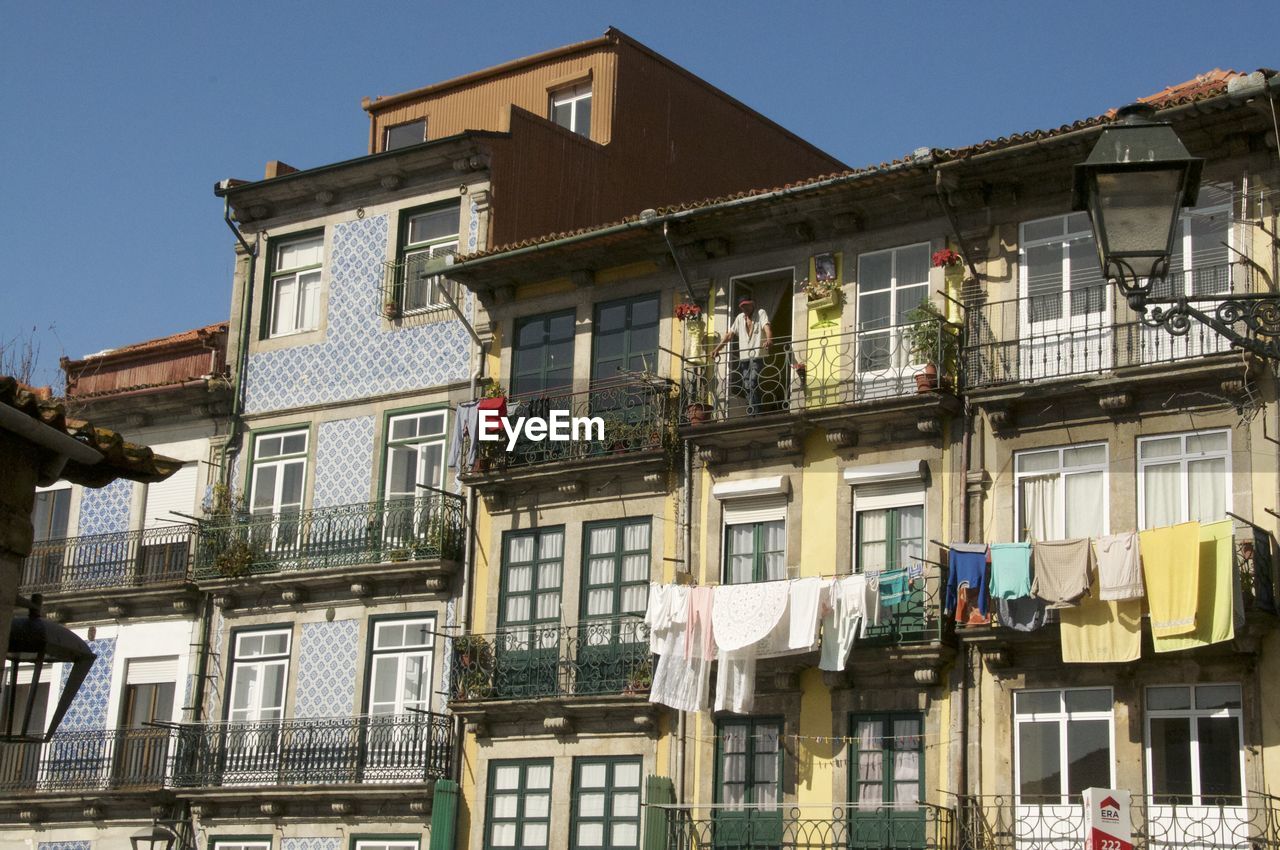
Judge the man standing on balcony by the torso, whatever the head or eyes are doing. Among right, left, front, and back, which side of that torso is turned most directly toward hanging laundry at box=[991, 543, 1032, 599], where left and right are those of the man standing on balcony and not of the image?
left

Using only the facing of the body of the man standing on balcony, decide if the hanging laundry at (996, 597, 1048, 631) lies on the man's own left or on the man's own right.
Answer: on the man's own left

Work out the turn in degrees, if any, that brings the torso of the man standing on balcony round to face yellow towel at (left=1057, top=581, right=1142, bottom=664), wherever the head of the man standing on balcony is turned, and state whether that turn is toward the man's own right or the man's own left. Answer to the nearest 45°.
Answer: approximately 90° to the man's own left

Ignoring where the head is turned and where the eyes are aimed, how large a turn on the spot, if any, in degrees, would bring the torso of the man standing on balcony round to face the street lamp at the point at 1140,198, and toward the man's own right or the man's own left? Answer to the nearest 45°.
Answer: approximately 45° to the man's own left

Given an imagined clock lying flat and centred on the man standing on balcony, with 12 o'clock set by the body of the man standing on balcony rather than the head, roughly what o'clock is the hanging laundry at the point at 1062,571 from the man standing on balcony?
The hanging laundry is roughly at 9 o'clock from the man standing on balcony.

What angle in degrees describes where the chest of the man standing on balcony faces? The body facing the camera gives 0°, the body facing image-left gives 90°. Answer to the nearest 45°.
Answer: approximately 45°
